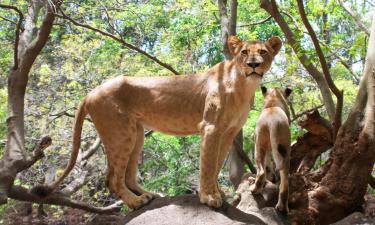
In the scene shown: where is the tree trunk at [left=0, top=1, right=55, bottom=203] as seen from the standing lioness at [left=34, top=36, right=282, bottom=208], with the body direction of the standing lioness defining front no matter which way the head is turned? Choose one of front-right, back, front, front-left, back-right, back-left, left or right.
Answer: back-left

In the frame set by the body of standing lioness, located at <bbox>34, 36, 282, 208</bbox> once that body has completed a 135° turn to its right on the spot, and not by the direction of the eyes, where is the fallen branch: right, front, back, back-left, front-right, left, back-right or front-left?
right

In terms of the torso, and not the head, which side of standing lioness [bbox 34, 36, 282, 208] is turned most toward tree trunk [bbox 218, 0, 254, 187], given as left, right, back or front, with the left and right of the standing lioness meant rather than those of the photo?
left

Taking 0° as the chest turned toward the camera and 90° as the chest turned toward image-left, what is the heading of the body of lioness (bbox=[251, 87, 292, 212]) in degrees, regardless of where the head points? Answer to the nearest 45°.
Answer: approximately 180°

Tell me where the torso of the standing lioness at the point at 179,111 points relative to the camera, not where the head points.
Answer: to the viewer's right

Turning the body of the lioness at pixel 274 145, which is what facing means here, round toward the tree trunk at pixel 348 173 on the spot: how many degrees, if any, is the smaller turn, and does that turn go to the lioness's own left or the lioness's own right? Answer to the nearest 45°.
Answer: approximately 90° to the lioness's own right

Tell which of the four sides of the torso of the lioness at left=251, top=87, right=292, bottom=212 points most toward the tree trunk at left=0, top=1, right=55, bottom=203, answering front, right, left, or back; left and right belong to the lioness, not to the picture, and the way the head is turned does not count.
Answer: left

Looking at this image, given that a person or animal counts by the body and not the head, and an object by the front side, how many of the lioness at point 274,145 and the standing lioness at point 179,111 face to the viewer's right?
1

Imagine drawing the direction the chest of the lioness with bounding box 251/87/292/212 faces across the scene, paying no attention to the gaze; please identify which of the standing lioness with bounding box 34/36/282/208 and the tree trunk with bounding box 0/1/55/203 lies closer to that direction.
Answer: the tree trunk

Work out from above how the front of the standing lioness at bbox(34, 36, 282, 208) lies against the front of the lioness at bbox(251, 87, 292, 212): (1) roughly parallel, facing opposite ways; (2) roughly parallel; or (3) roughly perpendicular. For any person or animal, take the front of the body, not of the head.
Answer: roughly perpendicular

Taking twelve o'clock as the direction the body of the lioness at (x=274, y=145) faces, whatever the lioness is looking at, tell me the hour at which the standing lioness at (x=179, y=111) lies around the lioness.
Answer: The standing lioness is roughly at 8 o'clock from the lioness.
